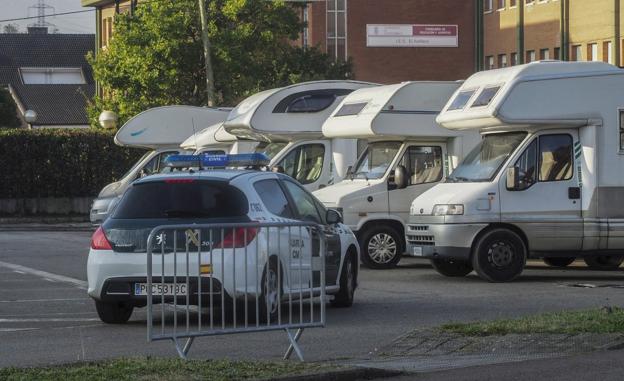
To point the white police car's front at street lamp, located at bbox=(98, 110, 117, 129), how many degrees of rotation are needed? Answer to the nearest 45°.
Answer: approximately 45° to its left

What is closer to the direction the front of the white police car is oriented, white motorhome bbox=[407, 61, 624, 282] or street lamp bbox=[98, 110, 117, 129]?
the white motorhome

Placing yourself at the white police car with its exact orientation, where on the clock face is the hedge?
The hedge is roughly at 10 o'clock from the white police car.

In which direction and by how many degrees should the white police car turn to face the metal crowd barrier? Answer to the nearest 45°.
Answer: approximately 135° to its right

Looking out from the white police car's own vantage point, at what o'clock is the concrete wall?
The concrete wall is roughly at 10 o'clock from the white police car.

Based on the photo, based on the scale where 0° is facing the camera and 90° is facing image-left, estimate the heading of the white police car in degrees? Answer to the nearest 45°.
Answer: approximately 225°
